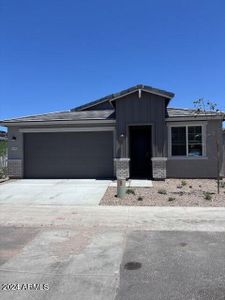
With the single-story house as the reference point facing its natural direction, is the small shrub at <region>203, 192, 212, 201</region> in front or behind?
in front

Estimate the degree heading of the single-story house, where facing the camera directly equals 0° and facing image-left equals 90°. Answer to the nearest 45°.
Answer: approximately 0°
